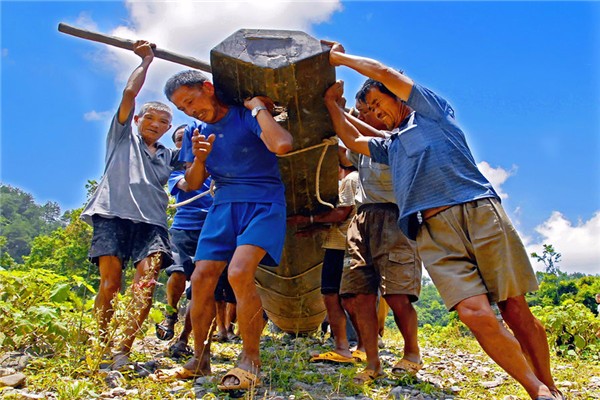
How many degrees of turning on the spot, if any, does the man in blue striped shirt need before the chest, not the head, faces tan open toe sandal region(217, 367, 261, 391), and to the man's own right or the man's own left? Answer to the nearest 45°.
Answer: approximately 45° to the man's own right

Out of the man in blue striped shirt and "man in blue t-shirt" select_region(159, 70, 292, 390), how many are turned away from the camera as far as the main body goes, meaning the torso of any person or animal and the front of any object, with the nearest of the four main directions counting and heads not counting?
0

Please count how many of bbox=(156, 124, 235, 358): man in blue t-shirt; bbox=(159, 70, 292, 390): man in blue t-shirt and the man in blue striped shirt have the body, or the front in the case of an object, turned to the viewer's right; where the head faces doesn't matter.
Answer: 0

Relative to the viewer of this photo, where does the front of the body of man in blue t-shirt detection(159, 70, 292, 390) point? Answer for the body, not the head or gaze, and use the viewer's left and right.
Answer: facing the viewer and to the left of the viewer

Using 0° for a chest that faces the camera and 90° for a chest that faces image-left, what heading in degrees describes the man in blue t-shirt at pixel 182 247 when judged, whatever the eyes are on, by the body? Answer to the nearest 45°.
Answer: approximately 45°

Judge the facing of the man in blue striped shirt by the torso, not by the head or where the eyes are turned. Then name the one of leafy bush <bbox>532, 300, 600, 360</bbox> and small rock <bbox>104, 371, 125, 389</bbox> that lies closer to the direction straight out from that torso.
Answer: the small rock

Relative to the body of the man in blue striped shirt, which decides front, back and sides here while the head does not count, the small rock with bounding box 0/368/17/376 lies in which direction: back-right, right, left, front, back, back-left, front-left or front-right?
front-right

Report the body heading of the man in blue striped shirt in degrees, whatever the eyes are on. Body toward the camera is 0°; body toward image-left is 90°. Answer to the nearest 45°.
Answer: approximately 45°

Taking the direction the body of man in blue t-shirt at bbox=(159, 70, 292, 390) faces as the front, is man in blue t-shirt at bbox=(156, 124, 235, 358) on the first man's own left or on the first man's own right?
on the first man's own right

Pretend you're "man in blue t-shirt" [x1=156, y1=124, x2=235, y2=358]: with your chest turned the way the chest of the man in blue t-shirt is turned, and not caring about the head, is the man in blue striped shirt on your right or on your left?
on your left

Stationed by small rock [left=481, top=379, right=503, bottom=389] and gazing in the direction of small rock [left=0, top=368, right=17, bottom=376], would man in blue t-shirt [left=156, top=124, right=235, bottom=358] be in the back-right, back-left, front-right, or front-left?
front-right

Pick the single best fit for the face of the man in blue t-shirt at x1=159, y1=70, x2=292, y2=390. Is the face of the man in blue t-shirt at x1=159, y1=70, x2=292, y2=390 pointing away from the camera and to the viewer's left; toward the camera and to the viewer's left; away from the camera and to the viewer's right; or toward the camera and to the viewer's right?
toward the camera and to the viewer's left
